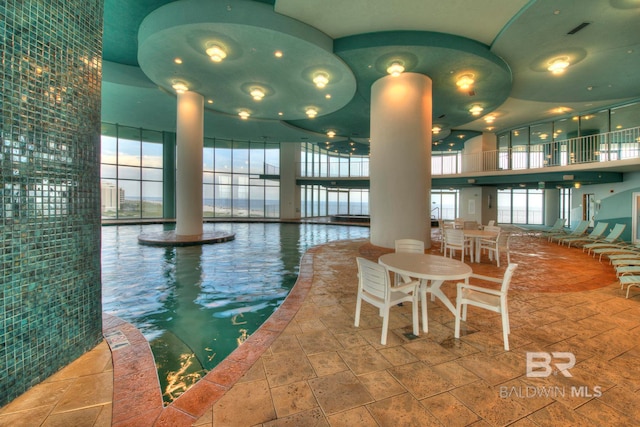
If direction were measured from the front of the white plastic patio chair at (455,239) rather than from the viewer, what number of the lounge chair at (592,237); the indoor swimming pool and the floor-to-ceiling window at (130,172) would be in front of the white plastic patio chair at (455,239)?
1

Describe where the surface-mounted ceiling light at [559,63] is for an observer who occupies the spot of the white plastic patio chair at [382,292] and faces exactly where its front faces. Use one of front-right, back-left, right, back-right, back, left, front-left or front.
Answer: front

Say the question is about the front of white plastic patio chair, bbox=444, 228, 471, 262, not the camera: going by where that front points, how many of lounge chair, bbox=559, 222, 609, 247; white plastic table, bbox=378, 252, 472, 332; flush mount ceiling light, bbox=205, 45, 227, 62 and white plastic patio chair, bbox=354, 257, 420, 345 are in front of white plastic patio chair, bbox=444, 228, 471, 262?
1

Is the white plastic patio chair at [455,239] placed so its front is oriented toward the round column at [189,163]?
no

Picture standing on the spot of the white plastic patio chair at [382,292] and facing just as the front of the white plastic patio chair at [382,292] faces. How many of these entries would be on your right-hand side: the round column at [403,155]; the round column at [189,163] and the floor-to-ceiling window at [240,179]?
0

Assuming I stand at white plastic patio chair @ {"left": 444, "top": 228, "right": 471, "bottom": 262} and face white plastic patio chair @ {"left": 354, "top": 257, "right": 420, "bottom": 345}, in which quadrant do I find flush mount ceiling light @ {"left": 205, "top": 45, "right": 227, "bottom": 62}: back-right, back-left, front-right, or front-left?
front-right

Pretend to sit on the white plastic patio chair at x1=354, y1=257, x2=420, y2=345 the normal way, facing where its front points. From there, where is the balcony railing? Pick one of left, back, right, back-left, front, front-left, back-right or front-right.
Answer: front

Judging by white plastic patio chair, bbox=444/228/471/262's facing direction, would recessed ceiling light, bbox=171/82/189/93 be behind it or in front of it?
behind

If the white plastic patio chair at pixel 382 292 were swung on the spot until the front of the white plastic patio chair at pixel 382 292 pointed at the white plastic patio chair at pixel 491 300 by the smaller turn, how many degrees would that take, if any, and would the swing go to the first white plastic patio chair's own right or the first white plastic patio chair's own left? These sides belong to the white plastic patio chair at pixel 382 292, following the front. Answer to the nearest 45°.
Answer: approximately 45° to the first white plastic patio chair's own right

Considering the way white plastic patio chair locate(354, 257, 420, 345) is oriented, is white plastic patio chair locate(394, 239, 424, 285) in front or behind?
in front

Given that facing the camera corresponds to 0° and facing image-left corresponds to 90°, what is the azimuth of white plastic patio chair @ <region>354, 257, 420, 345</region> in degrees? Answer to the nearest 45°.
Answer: approximately 225°

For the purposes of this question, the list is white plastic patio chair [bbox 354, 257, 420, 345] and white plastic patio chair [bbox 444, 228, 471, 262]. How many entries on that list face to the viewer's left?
0

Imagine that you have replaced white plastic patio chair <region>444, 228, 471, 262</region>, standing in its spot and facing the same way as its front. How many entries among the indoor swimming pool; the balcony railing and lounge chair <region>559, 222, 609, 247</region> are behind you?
1

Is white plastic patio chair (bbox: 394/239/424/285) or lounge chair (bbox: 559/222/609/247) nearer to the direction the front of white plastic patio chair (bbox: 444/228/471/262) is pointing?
the lounge chair

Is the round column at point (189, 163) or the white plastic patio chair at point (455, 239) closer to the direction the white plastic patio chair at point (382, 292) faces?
the white plastic patio chair

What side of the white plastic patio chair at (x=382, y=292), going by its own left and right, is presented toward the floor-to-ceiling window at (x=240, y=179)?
left

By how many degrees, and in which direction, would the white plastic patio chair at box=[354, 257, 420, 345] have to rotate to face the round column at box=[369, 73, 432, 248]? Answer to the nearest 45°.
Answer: approximately 45° to its left

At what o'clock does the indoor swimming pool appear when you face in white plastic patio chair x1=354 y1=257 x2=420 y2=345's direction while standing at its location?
The indoor swimming pool is roughly at 8 o'clock from the white plastic patio chair.
